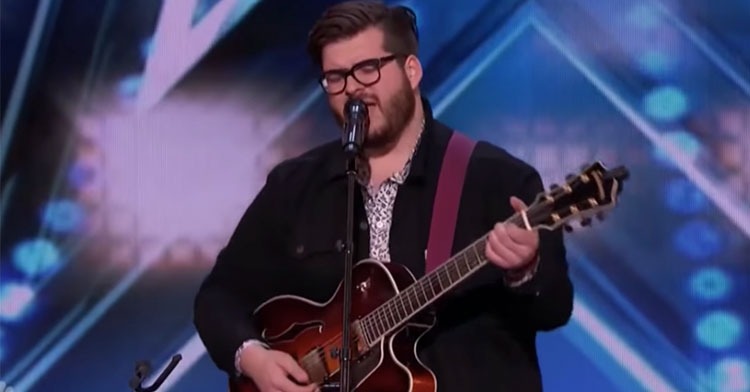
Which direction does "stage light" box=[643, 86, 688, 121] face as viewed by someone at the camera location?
facing the viewer

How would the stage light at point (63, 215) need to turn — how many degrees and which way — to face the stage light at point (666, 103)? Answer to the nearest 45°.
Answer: approximately 45° to its left

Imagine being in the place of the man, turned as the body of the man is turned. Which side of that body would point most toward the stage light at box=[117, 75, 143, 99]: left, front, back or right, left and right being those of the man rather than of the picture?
back

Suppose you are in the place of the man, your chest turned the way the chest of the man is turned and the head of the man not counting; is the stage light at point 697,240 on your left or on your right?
on your left

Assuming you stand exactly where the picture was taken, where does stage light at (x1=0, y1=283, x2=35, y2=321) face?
facing the viewer

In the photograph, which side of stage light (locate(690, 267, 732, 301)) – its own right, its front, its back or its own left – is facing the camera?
front

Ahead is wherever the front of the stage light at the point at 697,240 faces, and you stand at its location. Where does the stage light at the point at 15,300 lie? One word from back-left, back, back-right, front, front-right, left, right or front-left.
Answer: right

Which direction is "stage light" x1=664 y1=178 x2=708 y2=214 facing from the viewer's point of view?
toward the camera
